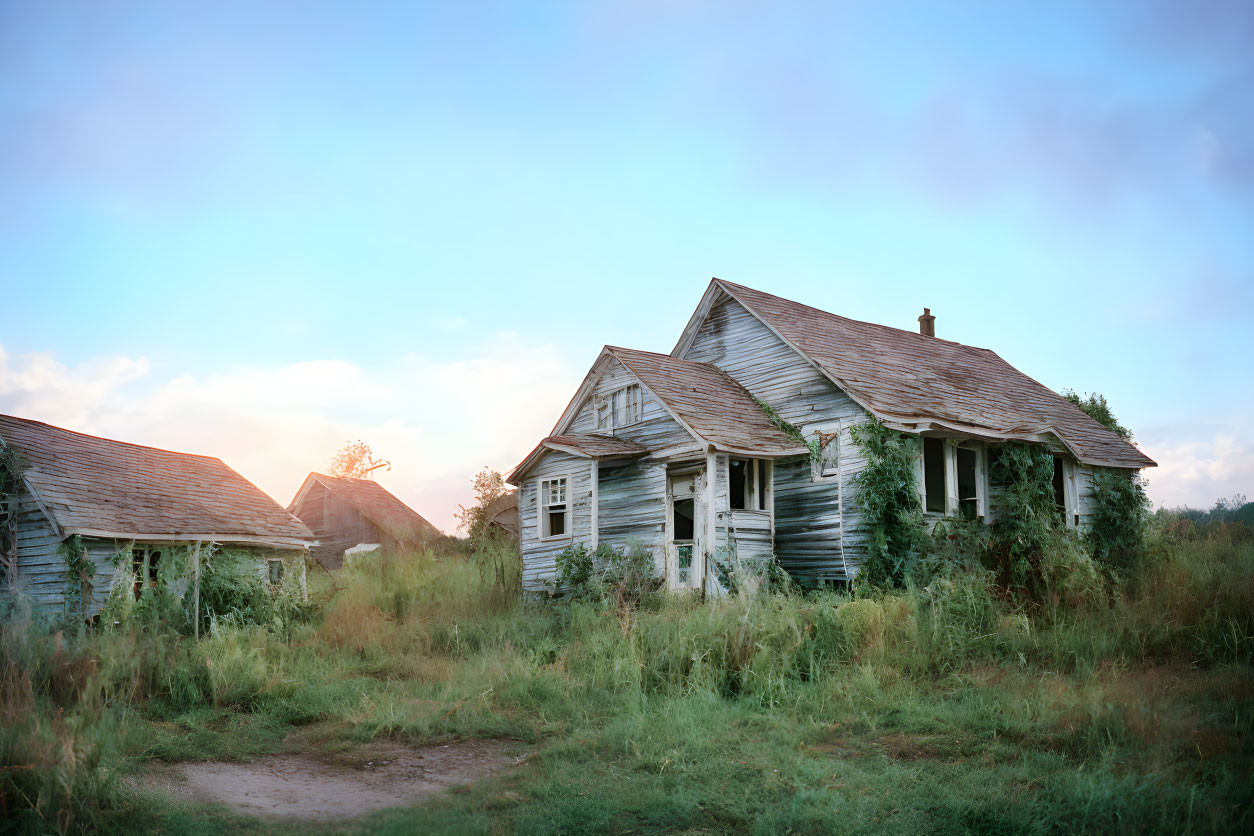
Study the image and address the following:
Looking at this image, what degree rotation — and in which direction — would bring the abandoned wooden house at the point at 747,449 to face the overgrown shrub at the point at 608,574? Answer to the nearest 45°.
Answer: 0° — it already faces it

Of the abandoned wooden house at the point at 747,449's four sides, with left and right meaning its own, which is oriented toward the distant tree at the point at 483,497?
right

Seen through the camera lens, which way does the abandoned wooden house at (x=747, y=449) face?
facing the viewer and to the left of the viewer

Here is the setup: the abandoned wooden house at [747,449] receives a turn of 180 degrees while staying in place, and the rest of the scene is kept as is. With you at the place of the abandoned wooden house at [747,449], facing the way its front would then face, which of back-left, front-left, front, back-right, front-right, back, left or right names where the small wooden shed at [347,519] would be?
left

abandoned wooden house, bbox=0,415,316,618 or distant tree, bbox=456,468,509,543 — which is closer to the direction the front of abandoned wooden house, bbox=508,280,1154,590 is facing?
the abandoned wooden house

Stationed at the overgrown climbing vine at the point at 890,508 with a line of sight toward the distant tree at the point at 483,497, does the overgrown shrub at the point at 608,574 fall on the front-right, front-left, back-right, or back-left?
front-left

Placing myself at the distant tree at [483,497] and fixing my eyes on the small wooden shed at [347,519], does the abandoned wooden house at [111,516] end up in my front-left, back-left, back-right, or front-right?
front-left

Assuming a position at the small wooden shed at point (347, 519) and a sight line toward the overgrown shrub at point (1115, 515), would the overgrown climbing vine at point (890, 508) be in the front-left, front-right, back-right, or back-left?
front-right
